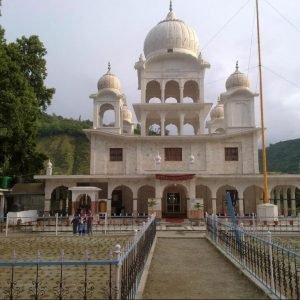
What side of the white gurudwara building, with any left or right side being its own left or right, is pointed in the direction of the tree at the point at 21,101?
right

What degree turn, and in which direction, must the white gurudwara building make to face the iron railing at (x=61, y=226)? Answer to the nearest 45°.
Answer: approximately 45° to its right

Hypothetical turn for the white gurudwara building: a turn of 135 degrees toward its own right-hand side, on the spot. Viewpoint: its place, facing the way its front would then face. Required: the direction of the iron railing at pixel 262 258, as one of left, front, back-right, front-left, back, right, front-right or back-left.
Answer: back-left

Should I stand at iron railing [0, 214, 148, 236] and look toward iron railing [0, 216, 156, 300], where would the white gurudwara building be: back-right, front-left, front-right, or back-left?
back-left

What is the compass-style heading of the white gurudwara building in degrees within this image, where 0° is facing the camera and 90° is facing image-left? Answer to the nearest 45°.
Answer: approximately 0°

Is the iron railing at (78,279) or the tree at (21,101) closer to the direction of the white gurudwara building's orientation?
the iron railing

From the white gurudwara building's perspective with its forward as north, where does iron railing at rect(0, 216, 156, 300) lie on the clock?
The iron railing is roughly at 12 o'clock from the white gurudwara building.
